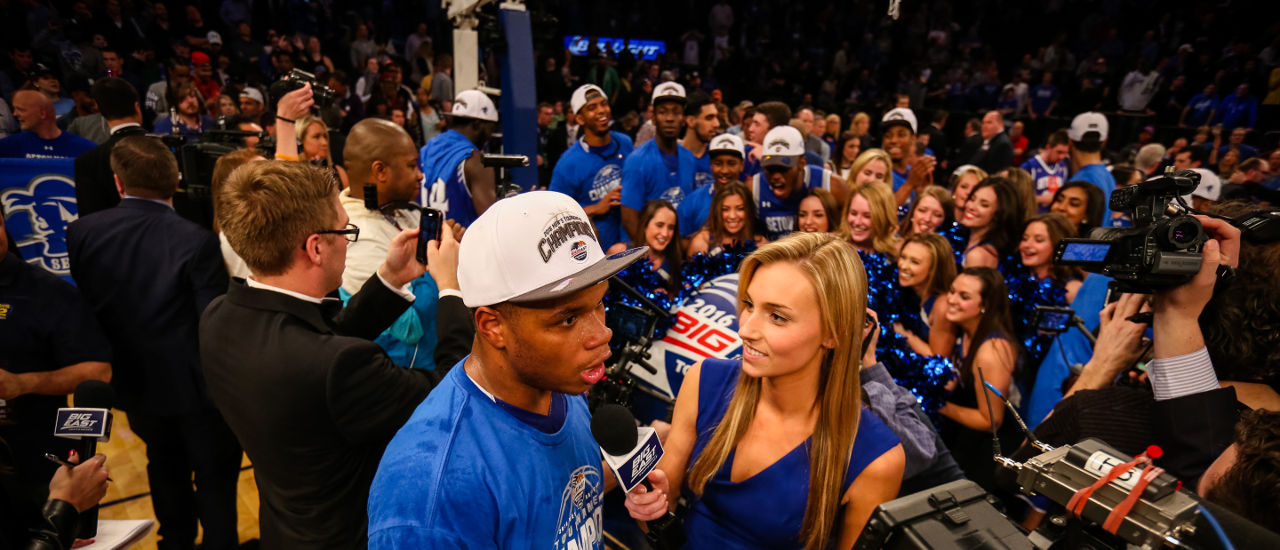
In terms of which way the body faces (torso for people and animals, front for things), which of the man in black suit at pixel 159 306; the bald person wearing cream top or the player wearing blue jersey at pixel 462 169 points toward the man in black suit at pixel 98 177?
the man in black suit at pixel 159 306

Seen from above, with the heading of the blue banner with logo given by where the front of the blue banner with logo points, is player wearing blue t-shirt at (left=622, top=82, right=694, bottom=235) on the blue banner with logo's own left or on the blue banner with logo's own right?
on the blue banner with logo's own left

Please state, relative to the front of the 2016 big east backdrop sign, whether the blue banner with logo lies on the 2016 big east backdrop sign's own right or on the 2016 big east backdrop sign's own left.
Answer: on the 2016 big east backdrop sign's own right

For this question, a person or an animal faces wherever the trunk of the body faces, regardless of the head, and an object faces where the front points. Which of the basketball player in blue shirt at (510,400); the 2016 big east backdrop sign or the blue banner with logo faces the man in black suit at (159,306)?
the blue banner with logo

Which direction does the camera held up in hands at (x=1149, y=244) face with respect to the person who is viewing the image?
facing away from the viewer and to the left of the viewer

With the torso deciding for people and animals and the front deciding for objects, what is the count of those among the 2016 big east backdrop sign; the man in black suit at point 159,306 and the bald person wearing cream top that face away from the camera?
1

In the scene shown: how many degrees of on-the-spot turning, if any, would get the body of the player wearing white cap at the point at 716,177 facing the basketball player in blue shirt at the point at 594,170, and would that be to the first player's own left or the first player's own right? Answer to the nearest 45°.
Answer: approximately 135° to the first player's own right

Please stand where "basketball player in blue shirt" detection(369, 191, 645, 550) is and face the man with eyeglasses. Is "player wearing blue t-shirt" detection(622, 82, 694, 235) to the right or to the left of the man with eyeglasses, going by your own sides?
right

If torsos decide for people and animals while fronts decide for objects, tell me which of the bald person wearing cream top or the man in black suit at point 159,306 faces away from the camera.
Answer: the man in black suit
